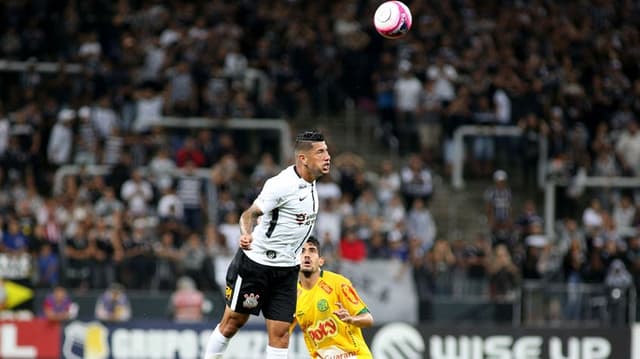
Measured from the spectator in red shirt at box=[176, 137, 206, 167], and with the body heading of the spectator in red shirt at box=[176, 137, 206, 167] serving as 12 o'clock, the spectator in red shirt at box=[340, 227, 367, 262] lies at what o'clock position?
the spectator in red shirt at box=[340, 227, 367, 262] is roughly at 10 o'clock from the spectator in red shirt at box=[176, 137, 206, 167].

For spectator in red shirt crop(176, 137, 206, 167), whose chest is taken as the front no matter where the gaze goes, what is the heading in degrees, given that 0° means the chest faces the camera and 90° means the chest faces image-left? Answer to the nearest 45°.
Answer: approximately 0°

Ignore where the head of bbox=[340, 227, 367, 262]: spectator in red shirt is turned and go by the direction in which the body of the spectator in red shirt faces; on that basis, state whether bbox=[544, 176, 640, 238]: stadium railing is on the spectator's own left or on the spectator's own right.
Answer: on the spectator's own left

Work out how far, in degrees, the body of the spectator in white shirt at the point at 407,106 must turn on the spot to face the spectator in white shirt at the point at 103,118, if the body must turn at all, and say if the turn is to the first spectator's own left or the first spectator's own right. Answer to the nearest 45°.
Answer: approximately 90° to the first spectator's own right

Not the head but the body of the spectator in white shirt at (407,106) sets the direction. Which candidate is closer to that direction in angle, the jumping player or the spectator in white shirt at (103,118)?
the jumping player

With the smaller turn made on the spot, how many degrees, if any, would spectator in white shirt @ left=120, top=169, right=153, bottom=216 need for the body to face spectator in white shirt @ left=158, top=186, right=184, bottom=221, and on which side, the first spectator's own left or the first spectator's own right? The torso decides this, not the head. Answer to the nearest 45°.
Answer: approximately 90° to the first spectator's own left

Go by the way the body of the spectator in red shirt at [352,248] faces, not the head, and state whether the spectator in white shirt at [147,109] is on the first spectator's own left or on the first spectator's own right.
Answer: on the first spectator's own right
